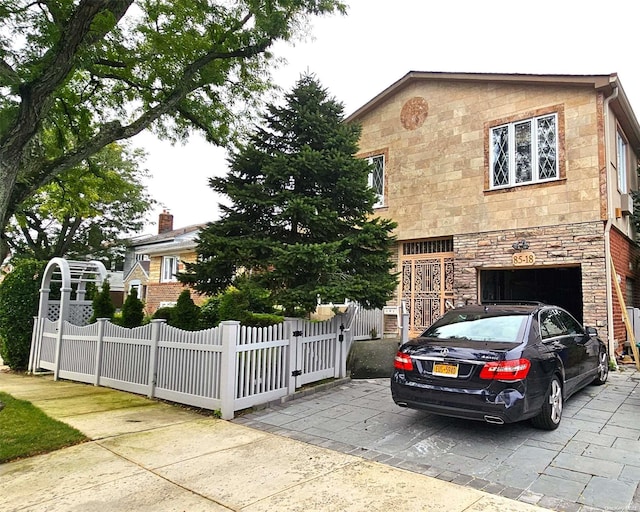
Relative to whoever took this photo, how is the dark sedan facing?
facing away from the viewer and to the right of the viewer

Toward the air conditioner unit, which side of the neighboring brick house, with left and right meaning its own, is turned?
left

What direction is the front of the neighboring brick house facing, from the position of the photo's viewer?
facing the viewer and to the left of the viewer

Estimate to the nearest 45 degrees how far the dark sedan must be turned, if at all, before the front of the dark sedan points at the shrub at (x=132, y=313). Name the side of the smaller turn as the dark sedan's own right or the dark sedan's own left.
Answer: approximately 135° to the dark sedan's own left

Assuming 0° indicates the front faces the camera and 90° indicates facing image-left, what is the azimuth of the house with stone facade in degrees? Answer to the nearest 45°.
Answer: approximately 45°

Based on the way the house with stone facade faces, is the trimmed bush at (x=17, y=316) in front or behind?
in front

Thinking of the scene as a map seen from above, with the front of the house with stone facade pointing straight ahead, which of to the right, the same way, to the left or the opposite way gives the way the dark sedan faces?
the opposite way

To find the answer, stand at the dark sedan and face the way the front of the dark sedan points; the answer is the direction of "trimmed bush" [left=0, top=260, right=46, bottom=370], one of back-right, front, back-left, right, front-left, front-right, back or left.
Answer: back-left

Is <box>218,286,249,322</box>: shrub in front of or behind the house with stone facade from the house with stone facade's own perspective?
in front

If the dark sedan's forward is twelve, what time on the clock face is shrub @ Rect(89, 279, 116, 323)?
The shrub is roughly at 8 o'clock from the dark sedan.

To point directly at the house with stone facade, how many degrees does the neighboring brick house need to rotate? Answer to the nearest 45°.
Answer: approximately 90° to its left

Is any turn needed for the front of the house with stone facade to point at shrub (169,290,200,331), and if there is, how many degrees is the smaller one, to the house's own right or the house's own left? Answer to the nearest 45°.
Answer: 0° — it already faces it

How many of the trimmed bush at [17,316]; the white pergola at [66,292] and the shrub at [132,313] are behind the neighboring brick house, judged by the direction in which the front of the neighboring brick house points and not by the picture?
0

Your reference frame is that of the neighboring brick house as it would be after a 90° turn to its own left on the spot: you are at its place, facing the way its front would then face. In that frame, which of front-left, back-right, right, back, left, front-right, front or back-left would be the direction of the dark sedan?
front-right

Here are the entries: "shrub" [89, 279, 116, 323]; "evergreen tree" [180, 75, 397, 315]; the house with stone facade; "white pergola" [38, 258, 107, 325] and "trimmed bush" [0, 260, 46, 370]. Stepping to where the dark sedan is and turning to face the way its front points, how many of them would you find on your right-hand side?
0

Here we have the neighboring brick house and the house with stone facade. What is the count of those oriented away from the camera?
0

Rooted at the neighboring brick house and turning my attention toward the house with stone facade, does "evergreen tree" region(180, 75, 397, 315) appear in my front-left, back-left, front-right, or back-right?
front-right
